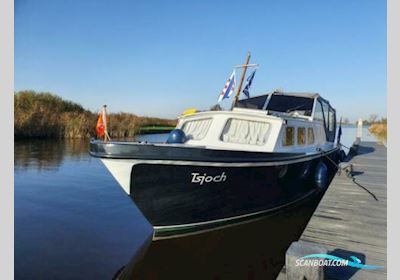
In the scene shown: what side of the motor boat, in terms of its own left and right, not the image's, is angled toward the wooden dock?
left

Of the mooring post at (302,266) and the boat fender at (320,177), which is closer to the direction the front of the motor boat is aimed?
the mooring post

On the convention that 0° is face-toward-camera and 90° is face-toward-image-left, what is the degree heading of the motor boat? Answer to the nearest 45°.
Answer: approximately 45°

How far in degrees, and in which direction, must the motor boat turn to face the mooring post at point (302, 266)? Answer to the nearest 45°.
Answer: approximately 45° to its left
